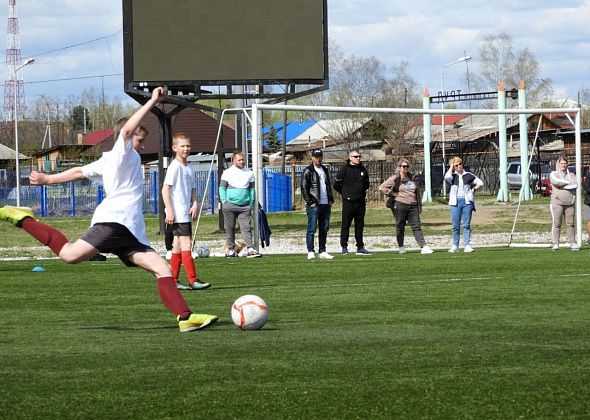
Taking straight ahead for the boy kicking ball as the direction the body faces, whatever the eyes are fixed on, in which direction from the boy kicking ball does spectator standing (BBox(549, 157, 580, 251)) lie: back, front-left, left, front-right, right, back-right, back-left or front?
front-left

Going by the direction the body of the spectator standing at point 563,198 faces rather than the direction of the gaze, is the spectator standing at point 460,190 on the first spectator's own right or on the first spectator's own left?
on the first spectator's own right

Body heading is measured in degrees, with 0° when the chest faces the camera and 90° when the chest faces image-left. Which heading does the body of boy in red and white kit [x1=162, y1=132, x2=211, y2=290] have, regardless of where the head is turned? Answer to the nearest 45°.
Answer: approximately 315°

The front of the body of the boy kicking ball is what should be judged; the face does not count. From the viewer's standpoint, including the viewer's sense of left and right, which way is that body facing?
facing to the right of the viewer

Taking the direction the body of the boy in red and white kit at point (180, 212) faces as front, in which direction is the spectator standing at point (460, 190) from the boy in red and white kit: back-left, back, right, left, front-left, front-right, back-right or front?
left

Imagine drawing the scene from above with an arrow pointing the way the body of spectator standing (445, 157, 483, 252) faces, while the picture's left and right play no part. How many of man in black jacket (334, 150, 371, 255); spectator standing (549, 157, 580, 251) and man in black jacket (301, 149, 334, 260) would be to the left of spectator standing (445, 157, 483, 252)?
1

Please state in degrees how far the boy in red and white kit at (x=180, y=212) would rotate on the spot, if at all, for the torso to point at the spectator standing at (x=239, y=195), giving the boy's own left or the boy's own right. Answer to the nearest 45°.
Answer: approximately 135° to the boy's own left

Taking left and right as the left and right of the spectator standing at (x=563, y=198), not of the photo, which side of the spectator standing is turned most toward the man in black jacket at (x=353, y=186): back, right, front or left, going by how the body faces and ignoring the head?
right

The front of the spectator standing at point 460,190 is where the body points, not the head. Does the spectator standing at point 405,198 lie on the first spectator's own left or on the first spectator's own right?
on the first spectator's own right

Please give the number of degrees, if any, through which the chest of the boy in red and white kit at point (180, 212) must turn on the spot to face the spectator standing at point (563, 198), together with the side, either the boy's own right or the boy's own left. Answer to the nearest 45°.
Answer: approximately 90° to the boy's own left
